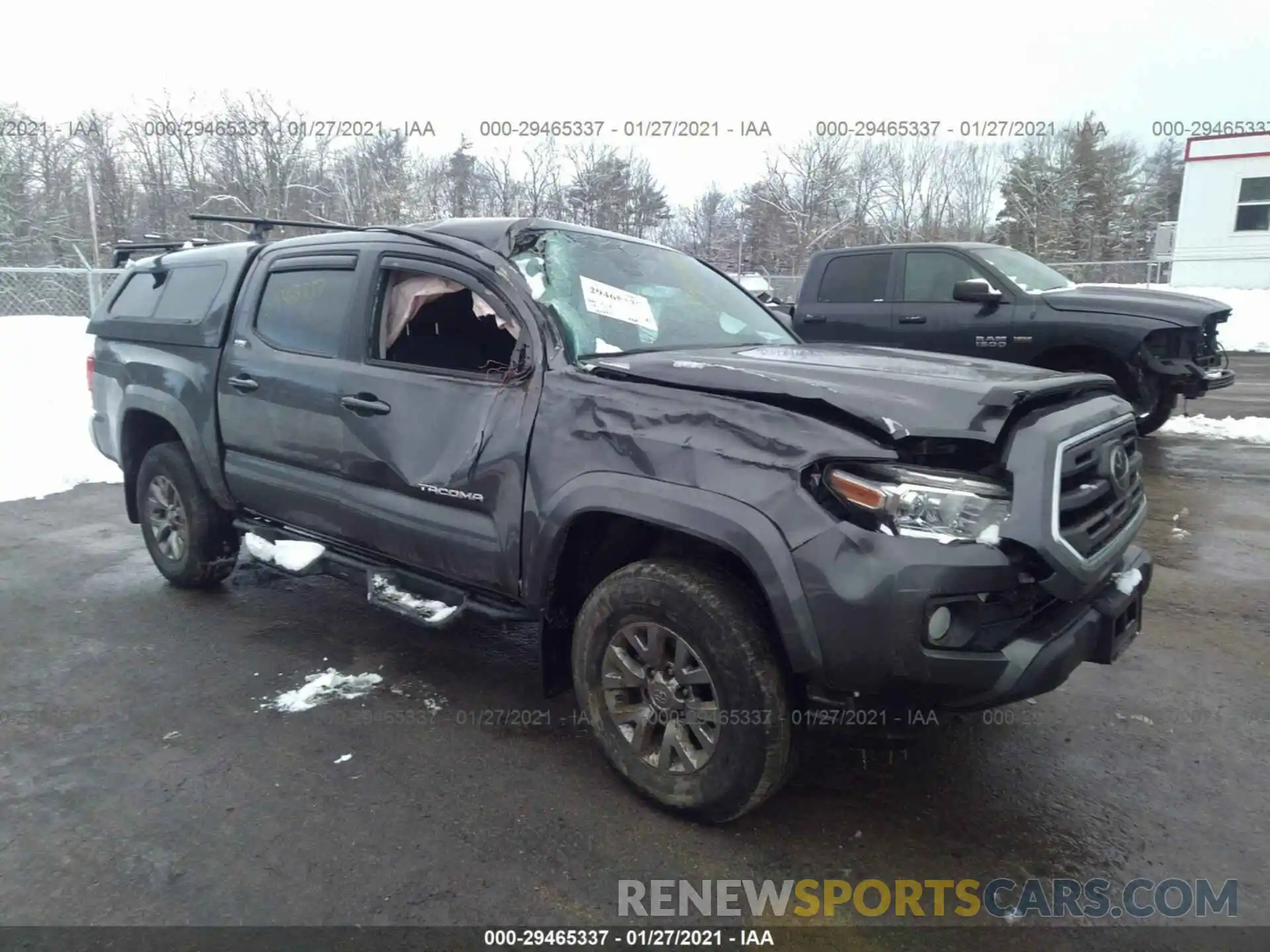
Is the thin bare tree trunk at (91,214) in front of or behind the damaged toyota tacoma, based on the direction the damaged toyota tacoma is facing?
behind

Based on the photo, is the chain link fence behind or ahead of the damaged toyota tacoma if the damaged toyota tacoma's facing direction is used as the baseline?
behind

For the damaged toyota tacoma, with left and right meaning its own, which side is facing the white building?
left

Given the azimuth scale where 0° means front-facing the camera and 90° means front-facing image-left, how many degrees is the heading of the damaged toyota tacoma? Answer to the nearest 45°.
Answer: approximately 315°
